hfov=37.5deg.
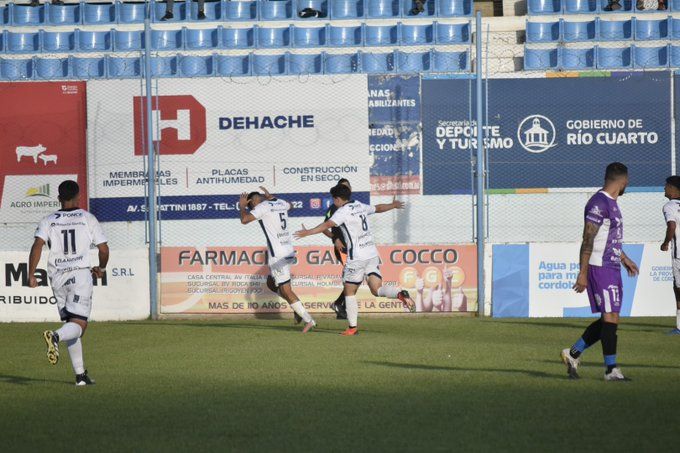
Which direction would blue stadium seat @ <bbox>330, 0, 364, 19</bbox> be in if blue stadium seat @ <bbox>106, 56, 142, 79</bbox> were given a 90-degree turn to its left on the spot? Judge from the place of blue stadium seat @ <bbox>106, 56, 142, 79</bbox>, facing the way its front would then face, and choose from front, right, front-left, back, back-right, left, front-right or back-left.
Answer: front

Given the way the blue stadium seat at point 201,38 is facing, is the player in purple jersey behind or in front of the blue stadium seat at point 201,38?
in front

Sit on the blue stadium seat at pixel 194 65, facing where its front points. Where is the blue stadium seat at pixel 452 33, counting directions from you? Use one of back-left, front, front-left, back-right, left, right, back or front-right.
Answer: left

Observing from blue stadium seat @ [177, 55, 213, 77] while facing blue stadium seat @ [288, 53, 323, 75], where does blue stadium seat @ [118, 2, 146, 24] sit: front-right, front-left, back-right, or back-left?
back-left

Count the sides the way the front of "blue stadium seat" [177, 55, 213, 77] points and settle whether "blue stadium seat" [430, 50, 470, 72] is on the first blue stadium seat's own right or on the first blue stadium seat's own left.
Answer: on the first blue stadium seat's own left

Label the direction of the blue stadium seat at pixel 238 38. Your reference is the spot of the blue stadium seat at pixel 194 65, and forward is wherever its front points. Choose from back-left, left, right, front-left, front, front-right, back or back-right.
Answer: back-left

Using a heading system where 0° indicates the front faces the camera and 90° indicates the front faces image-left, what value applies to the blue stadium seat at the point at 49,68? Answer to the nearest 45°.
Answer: approximately 0°

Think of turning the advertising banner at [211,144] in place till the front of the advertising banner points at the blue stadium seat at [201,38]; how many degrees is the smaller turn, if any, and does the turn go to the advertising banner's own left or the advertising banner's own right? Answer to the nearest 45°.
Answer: approximately 180°

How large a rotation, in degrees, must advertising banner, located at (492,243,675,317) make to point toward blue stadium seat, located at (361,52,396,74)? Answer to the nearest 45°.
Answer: approximately 135° to its right

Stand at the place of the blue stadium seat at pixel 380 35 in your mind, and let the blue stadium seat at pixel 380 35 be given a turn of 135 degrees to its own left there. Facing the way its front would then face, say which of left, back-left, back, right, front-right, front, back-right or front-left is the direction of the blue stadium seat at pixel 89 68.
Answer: back-left

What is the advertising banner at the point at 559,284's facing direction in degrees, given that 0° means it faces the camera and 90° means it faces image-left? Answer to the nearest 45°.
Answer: approximately 0°

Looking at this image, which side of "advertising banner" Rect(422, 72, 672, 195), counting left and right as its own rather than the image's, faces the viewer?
front
